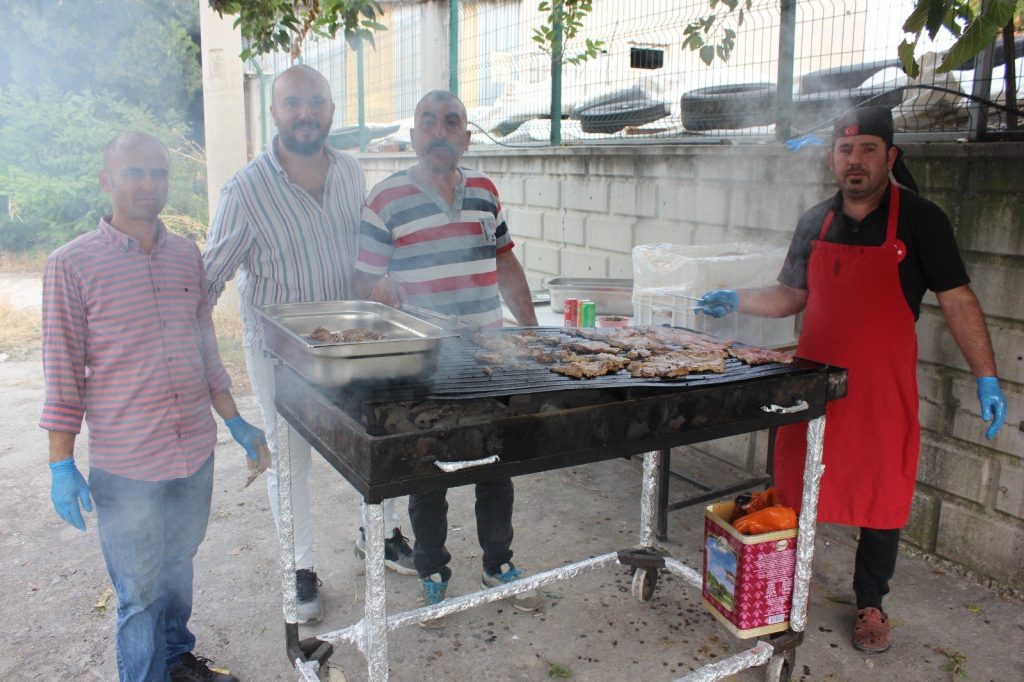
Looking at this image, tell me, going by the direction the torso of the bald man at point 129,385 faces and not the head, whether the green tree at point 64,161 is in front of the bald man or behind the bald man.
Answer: behind

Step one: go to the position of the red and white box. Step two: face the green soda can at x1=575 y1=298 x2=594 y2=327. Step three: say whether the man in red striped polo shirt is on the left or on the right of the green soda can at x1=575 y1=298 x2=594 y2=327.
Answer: left

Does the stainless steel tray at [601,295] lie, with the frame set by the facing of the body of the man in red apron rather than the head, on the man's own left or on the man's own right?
on the man's own right

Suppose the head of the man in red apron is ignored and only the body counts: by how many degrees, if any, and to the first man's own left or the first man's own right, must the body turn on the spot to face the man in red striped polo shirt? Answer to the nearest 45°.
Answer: approximately 45° to the first man's own right

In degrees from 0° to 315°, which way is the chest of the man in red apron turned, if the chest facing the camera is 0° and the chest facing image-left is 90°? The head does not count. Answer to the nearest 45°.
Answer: approximately 45°

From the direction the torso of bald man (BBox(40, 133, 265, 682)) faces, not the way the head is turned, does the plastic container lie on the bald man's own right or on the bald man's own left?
on the bald man's own left

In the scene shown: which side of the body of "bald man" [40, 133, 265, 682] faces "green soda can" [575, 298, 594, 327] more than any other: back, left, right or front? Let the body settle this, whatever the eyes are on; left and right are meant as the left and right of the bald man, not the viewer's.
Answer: left
